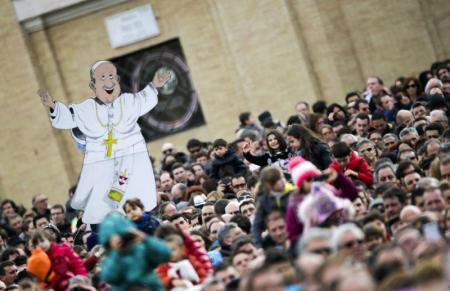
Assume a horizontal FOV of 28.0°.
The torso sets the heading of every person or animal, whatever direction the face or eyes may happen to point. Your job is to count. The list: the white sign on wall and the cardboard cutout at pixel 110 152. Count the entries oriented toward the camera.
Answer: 2

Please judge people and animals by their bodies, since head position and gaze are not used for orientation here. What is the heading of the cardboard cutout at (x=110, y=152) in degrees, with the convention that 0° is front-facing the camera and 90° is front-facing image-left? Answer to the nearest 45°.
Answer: approximately 0°

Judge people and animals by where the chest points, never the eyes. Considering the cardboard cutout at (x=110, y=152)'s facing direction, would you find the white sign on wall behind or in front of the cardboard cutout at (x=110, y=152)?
behind

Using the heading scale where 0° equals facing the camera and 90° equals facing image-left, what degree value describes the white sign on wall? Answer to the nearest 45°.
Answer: approximately 0°

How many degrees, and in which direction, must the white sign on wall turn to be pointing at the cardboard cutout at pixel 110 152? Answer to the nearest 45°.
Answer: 0° — it already faces it
